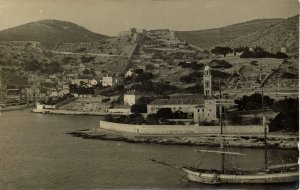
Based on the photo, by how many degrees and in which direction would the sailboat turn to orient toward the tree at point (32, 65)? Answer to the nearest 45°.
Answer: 0° — it already faces it

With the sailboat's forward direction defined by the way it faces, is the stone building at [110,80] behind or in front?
in front

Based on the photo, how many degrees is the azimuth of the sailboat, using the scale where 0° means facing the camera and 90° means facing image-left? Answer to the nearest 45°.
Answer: approximately 90°

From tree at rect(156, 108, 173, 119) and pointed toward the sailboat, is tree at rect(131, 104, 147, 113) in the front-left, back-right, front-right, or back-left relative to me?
back-right
